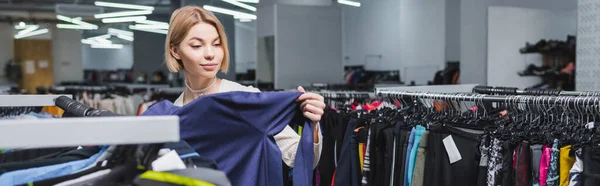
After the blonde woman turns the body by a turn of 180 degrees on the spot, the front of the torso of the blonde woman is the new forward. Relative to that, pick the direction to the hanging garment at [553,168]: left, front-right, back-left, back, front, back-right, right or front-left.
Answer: back-right

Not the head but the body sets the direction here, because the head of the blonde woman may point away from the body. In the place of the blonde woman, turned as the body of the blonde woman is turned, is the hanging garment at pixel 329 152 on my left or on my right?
on my left

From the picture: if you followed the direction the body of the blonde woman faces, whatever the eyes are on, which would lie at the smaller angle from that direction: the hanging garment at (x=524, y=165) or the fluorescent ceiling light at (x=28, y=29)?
the hanging garment

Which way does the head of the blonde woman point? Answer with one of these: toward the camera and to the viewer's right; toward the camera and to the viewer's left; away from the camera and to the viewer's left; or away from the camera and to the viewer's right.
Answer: toward the camera and to the viewer's right

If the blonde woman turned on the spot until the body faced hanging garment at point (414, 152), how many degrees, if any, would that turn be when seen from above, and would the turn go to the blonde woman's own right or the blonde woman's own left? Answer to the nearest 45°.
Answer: approximately 90° to the blonde woman's own left

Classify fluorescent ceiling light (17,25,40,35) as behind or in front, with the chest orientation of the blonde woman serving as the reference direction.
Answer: behind

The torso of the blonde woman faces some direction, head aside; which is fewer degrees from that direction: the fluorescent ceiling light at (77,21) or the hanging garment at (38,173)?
the hanging garment

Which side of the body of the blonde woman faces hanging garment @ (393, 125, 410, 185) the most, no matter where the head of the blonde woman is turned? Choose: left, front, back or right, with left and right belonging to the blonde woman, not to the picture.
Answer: left

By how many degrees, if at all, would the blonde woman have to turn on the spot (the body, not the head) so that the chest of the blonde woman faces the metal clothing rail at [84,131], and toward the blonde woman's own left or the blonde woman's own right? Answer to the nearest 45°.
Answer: approximately 45° to the blonde woman's own right
